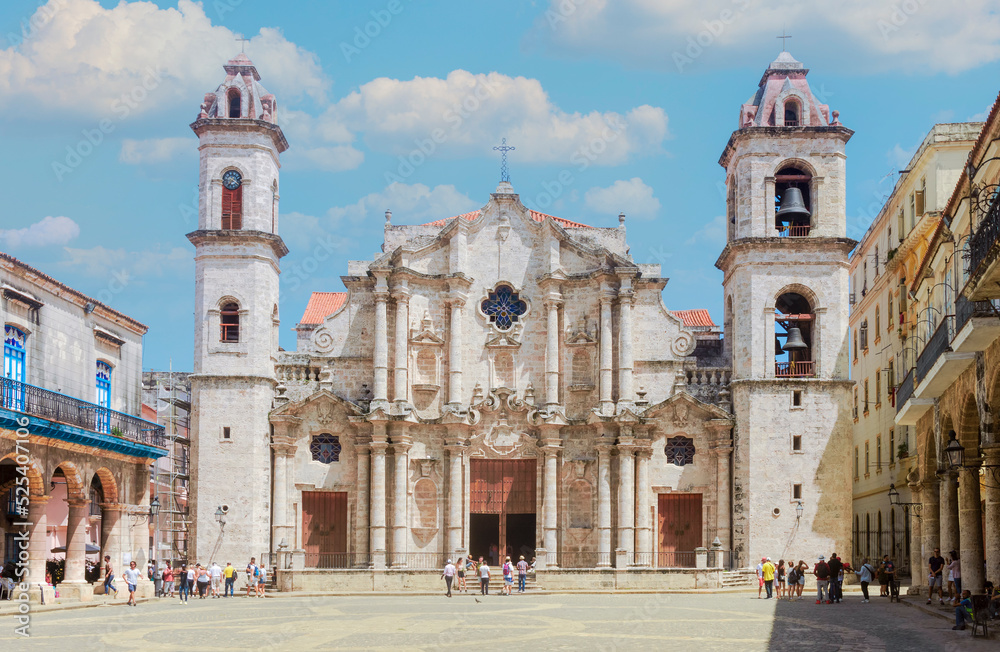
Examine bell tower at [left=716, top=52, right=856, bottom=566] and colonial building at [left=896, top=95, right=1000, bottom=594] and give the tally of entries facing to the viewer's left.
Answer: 1

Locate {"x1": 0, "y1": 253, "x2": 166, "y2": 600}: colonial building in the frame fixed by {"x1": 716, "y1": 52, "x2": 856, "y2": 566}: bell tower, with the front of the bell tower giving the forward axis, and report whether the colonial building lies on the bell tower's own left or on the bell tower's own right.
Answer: on the bell tower's own right

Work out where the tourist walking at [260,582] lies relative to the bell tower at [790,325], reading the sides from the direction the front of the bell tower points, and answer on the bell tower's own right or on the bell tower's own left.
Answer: on the bell tower's own right

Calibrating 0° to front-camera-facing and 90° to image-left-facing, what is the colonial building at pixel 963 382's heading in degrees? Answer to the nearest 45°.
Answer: approximately 90°

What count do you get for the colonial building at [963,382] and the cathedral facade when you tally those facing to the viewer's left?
1

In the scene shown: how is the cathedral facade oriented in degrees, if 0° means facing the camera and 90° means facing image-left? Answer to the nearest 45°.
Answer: approximately 0°

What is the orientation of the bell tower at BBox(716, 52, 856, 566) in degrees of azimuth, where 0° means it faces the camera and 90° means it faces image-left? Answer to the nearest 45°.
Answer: approximately 0°
